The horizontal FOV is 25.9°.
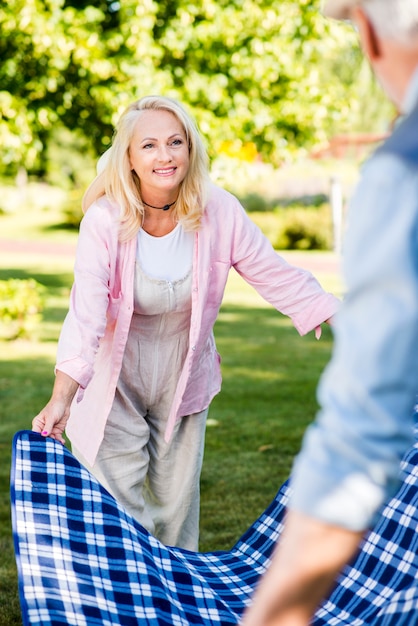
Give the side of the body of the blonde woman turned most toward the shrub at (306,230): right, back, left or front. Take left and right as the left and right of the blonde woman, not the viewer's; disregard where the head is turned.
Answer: back

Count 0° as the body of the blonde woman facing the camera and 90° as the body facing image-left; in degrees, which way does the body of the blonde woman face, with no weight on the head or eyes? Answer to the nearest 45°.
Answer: approximately 0°

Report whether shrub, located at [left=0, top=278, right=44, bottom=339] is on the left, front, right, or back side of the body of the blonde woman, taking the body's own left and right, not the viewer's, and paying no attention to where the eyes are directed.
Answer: back
